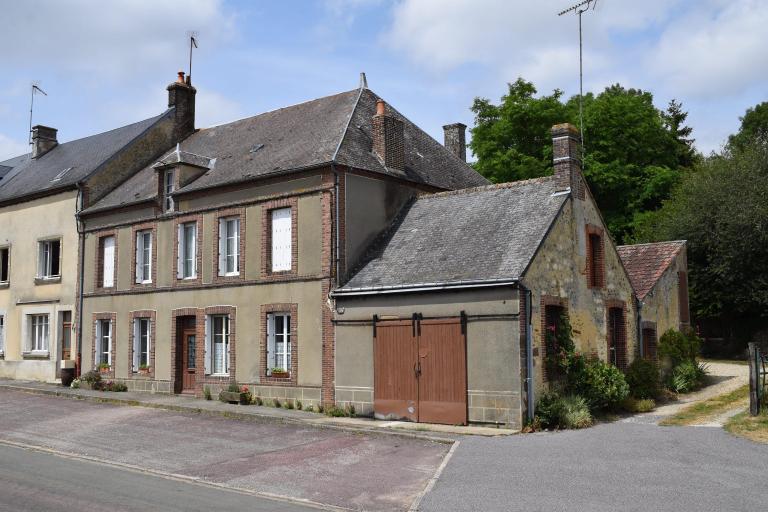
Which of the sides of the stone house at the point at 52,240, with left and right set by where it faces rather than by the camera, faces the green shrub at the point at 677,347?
left

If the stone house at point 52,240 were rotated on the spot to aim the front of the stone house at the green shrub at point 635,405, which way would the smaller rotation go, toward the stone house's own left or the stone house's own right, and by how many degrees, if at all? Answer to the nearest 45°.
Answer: approximately 90° to the stone house's own left

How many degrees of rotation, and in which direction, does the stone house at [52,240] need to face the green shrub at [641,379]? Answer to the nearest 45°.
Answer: approximately 90° to its left

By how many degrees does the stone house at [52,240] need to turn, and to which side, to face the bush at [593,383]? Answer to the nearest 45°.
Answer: approximately 90° to its left

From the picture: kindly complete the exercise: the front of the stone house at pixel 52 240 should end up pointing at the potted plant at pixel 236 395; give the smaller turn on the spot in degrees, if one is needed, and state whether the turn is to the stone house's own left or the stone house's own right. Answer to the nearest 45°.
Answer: approximately 90° to the stone house's own left

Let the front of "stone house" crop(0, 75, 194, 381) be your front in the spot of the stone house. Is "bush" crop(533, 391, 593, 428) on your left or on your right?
on your left

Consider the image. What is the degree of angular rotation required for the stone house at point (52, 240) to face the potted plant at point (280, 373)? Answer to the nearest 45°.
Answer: approximately 90° to its left
